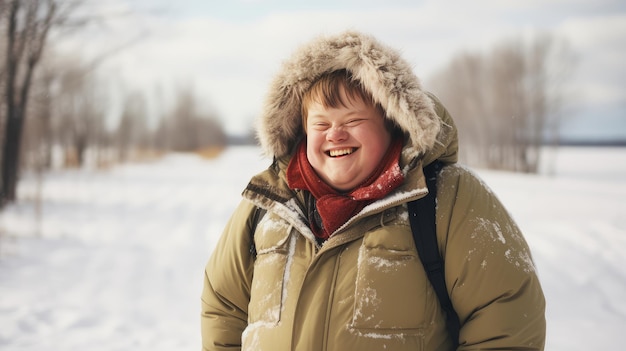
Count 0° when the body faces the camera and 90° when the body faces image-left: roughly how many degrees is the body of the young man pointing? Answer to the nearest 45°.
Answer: approximately 45°

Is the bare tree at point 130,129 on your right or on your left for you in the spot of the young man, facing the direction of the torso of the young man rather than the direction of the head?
on your right

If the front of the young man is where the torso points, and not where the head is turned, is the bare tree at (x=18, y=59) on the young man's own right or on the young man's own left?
on the young man's own right
